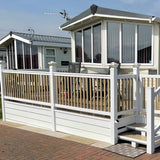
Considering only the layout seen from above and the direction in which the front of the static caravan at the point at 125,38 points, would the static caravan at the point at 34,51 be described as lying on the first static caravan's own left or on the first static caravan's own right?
on the first static caravan's own right

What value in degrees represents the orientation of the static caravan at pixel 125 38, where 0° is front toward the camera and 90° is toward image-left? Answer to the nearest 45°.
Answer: approximately 45°

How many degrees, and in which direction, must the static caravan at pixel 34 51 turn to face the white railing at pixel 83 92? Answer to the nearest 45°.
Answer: approximately 45° to its left

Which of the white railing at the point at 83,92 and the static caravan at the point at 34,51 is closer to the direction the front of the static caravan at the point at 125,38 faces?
the white railing

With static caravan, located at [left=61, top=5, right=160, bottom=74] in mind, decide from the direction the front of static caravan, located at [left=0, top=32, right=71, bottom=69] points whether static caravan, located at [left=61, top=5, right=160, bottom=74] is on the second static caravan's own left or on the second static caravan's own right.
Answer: on the second static caravan's own left
